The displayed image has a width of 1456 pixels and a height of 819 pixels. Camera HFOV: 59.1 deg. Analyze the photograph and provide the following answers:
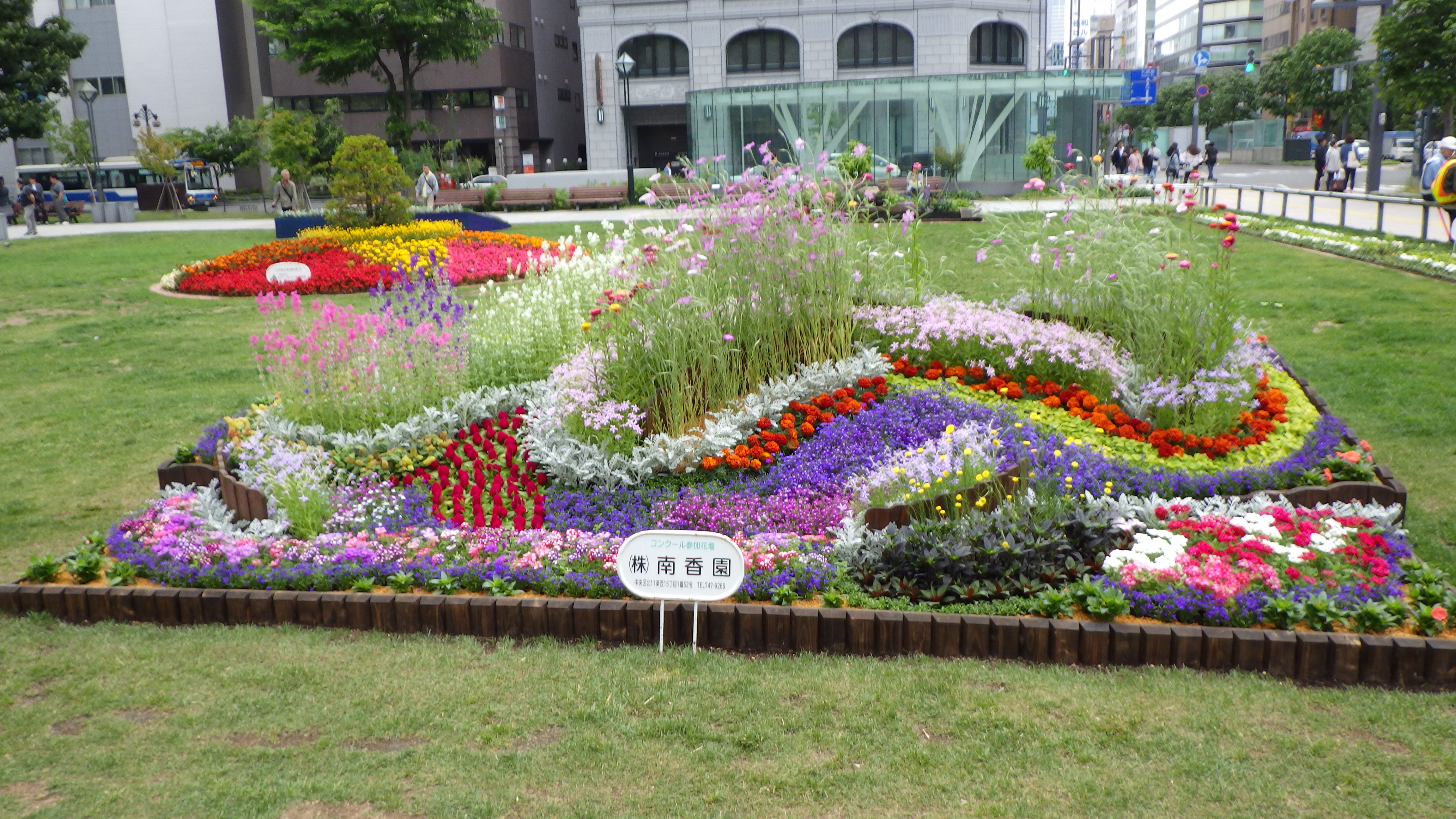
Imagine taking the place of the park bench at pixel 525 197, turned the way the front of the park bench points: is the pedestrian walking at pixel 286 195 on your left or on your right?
on your right

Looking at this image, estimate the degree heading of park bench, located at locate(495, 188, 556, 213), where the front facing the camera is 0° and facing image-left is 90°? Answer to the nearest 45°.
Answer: approximately 0°

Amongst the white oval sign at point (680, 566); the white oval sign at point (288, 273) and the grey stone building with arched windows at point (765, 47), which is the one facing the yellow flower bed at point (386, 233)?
the grey stone building with arched windows

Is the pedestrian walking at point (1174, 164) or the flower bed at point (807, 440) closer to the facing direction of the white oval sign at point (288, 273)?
the flower bed

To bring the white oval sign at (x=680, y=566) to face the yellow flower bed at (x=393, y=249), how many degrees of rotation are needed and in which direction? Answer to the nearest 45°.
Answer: approximately 180°

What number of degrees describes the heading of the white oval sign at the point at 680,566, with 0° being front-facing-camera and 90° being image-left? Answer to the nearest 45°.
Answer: approximately 0°

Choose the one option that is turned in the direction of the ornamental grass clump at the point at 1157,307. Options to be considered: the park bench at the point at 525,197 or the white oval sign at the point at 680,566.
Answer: the park bench

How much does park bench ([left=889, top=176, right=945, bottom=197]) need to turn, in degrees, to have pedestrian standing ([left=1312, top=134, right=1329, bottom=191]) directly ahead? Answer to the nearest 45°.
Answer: approximately 90° to its left
